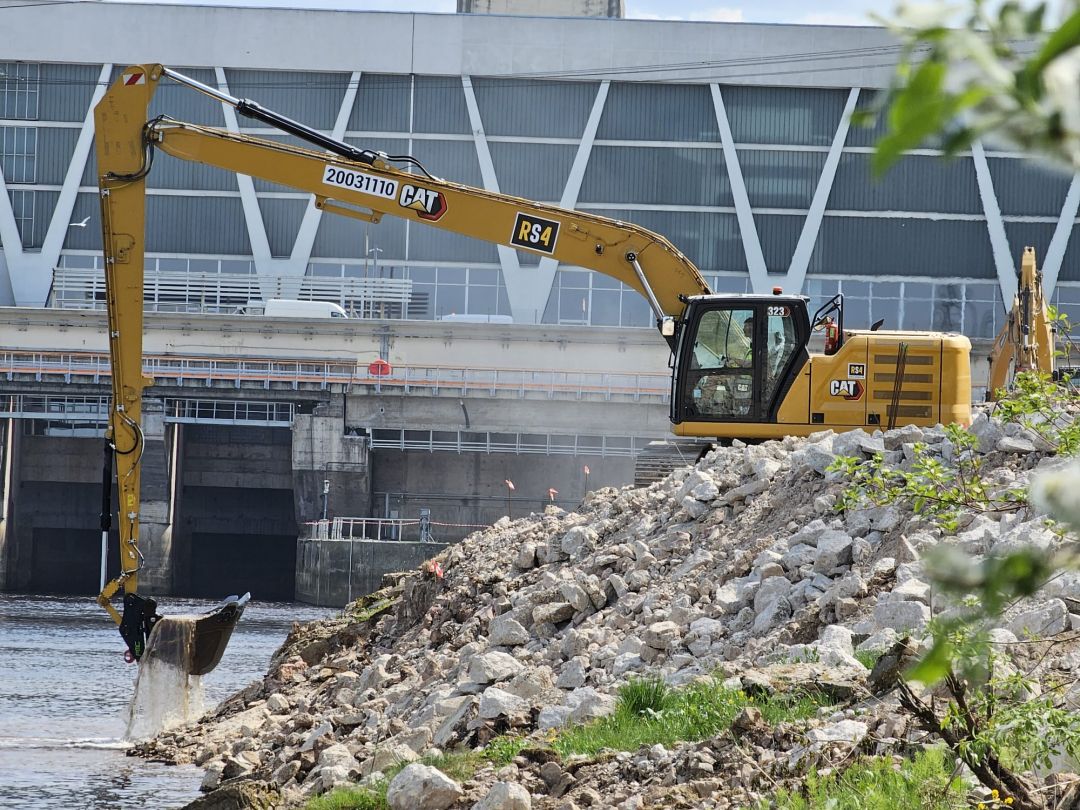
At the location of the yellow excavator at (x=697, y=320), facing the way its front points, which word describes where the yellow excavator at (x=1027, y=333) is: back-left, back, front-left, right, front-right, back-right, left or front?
back-right

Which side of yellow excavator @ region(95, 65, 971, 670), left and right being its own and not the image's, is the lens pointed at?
left
